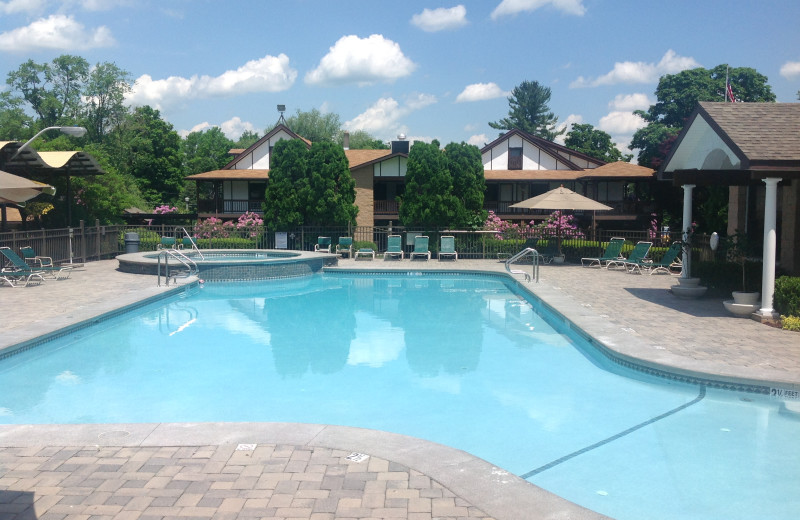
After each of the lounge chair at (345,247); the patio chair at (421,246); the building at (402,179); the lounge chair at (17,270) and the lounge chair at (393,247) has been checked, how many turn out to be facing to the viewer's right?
1

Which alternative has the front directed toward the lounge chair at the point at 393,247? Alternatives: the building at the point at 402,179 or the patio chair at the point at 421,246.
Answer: the building

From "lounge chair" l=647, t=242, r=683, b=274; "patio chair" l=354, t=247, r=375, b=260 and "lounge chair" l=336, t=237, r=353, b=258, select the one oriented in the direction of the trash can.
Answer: "lounge chair" l=647, t=242, r=683, b=274

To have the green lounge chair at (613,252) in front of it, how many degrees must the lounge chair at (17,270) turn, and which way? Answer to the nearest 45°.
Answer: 0° — it already faces it

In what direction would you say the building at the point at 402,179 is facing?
toward the camera

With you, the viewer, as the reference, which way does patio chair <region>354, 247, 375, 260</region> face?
facing the viewer

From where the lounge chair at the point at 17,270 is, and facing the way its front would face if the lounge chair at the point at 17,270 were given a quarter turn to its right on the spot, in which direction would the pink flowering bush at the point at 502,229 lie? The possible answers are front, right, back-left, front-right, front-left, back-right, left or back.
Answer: left

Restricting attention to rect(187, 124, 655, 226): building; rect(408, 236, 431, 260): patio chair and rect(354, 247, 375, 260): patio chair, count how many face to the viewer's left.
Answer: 0

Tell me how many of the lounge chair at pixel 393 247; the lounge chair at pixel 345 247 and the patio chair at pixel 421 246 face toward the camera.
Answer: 3

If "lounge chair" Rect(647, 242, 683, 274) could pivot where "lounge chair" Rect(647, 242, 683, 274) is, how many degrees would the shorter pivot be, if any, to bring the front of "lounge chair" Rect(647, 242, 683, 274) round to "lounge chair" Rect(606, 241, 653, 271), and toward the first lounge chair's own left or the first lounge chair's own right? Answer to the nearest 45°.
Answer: approximately 45° to the first lounge chair's own right

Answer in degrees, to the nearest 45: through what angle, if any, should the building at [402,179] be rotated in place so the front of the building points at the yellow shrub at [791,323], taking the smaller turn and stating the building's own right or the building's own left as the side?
0° — it already faces it

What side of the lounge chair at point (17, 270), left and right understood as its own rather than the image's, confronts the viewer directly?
right

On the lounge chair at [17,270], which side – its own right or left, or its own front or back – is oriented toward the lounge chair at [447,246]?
front

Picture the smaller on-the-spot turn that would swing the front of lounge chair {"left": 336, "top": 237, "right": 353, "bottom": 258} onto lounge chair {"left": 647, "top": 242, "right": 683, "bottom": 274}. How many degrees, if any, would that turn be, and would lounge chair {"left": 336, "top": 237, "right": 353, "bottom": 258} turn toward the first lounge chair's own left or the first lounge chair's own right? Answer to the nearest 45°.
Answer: approximately 45° to the first lounge chair's own left

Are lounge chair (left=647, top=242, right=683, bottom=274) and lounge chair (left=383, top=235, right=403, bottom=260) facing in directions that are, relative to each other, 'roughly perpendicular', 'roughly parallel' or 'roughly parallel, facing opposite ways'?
roughly perpendicular

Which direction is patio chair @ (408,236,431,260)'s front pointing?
toward the camera
